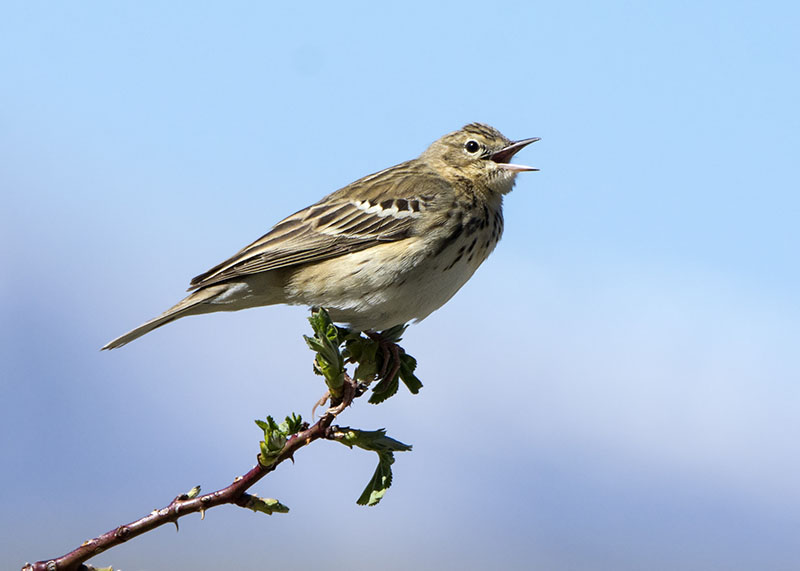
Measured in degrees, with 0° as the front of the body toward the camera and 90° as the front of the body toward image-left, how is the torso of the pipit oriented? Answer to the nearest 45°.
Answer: approximately 270°
